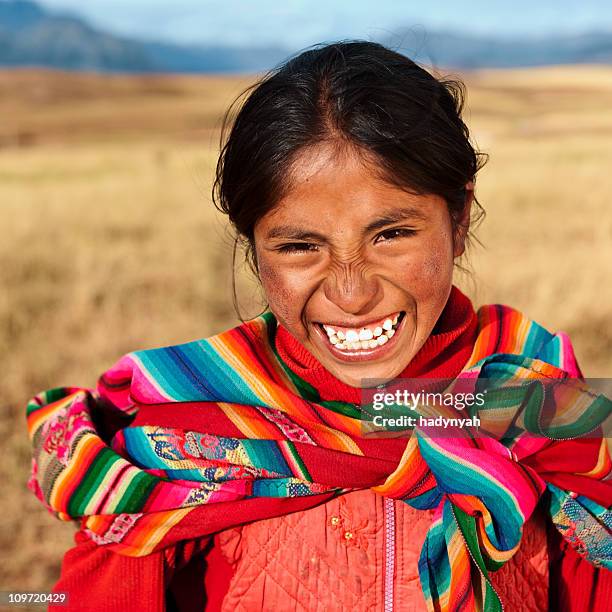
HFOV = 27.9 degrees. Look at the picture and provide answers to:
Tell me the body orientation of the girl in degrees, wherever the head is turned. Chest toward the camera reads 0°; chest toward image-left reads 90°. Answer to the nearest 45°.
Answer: approximately 0°
